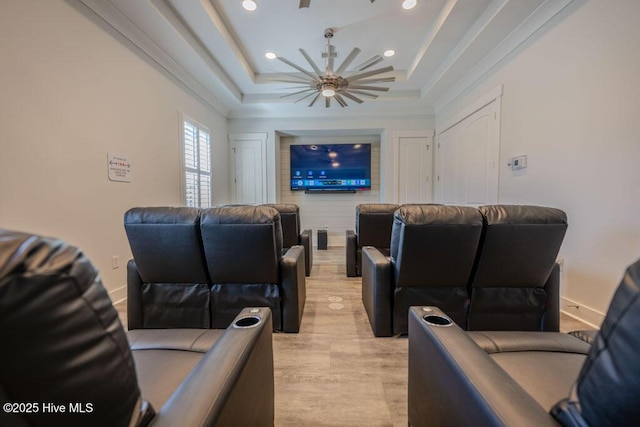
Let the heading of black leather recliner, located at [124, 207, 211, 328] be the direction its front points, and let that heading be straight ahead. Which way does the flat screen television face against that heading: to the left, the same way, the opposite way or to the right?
the opposite way

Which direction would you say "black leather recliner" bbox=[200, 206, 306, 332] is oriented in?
away from the camera

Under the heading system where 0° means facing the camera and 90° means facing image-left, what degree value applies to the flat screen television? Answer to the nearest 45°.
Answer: approximately 0°

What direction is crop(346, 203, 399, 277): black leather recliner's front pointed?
away from the camera

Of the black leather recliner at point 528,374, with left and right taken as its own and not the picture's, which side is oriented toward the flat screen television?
front

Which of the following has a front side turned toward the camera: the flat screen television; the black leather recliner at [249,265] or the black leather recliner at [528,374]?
the flat screen television

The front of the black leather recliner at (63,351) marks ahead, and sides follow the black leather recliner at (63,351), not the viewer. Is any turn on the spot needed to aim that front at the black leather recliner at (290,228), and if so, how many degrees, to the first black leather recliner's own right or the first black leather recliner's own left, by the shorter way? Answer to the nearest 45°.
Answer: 0° — it already faces it

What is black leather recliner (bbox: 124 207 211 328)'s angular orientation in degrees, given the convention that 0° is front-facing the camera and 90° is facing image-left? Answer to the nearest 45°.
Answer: approximately 225°

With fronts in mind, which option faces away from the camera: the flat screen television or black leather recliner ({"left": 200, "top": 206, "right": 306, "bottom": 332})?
the black leather recliner

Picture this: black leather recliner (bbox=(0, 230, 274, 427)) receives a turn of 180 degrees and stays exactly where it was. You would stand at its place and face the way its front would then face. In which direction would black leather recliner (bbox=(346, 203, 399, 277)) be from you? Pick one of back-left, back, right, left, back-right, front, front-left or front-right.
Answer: back

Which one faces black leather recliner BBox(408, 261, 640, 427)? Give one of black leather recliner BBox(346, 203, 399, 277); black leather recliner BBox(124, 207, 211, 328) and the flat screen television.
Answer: the flat screen television

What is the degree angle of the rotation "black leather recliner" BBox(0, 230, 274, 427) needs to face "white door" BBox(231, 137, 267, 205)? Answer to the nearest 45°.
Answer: approximately 45° to its left

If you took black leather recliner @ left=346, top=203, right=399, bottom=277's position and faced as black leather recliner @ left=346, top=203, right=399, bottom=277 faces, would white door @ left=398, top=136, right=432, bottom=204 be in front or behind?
in front

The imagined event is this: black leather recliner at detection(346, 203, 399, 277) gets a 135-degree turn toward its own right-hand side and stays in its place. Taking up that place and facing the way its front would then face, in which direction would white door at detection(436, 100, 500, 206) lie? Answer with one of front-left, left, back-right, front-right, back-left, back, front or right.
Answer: left

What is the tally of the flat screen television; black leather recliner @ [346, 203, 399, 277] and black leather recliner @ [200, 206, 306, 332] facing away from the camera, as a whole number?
2

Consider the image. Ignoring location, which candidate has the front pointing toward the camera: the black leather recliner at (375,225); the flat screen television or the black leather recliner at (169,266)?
the flat screen television

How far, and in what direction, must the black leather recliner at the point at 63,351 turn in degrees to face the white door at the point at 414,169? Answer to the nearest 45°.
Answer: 0° — it already faces it

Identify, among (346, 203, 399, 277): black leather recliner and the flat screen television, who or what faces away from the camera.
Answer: the black leather recliner

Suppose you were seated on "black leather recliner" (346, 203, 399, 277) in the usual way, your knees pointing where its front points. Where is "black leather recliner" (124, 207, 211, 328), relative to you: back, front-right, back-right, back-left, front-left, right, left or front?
back-left
